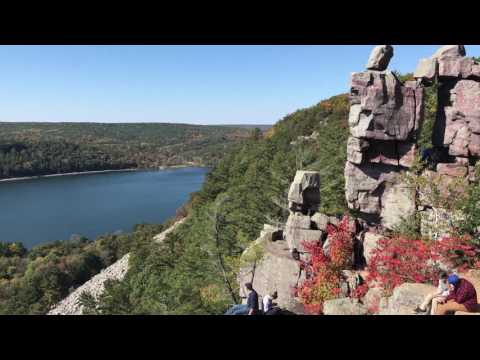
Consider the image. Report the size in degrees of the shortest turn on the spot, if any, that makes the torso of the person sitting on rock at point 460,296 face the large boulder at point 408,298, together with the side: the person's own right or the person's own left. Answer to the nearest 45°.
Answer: approximately 45° to the person's own right

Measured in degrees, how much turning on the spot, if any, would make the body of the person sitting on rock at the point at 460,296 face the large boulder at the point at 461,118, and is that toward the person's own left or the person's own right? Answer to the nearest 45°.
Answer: approximately 90° to the person's own right

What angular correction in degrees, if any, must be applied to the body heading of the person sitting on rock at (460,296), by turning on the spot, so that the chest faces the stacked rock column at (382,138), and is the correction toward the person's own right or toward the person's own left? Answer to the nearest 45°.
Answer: approximately 90° to the person's own right

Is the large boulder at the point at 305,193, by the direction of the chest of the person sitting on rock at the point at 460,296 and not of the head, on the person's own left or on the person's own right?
on the person's own right

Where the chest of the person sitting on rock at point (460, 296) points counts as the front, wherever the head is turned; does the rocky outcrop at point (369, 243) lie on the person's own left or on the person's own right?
on the person's own right

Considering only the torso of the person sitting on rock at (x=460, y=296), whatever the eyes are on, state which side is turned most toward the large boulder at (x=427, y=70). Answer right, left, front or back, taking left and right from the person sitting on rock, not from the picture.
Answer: right

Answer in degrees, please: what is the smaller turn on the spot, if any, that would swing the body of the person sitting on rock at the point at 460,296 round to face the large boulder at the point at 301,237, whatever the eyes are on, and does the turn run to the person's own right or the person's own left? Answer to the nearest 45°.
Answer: approximately 45° to the person's own right

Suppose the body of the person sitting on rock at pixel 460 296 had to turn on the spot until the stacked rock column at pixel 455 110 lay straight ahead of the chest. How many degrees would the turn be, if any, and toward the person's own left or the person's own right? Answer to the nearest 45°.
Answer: approximately 90° to the person's own right

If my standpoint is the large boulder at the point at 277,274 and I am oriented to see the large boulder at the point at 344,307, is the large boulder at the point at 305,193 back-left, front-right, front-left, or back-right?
back-left

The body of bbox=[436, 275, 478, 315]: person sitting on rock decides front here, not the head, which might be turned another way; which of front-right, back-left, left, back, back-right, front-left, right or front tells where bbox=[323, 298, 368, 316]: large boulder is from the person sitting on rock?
front-right

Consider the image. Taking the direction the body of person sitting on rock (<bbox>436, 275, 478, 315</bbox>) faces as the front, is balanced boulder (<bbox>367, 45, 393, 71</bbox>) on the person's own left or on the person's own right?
on the person's own right

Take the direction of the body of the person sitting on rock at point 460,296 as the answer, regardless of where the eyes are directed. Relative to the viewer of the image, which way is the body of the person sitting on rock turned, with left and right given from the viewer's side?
facing to the left of the viewer

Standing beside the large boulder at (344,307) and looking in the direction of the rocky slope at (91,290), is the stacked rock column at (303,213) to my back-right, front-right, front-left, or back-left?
front-right
